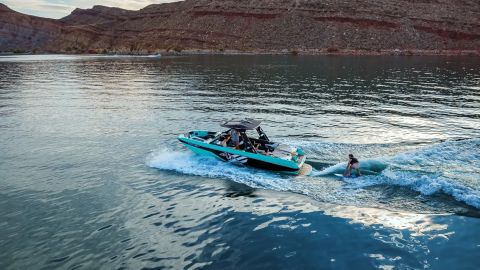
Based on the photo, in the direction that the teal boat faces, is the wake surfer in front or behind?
behind

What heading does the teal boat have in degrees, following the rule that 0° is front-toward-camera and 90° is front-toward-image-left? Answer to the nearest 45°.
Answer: approximately 135°
